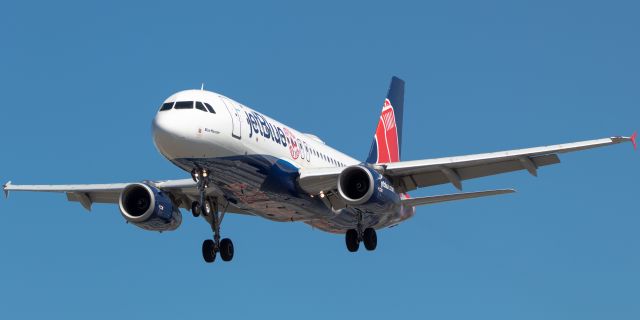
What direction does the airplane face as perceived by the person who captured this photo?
facing the viewer and to the left of the viewer
